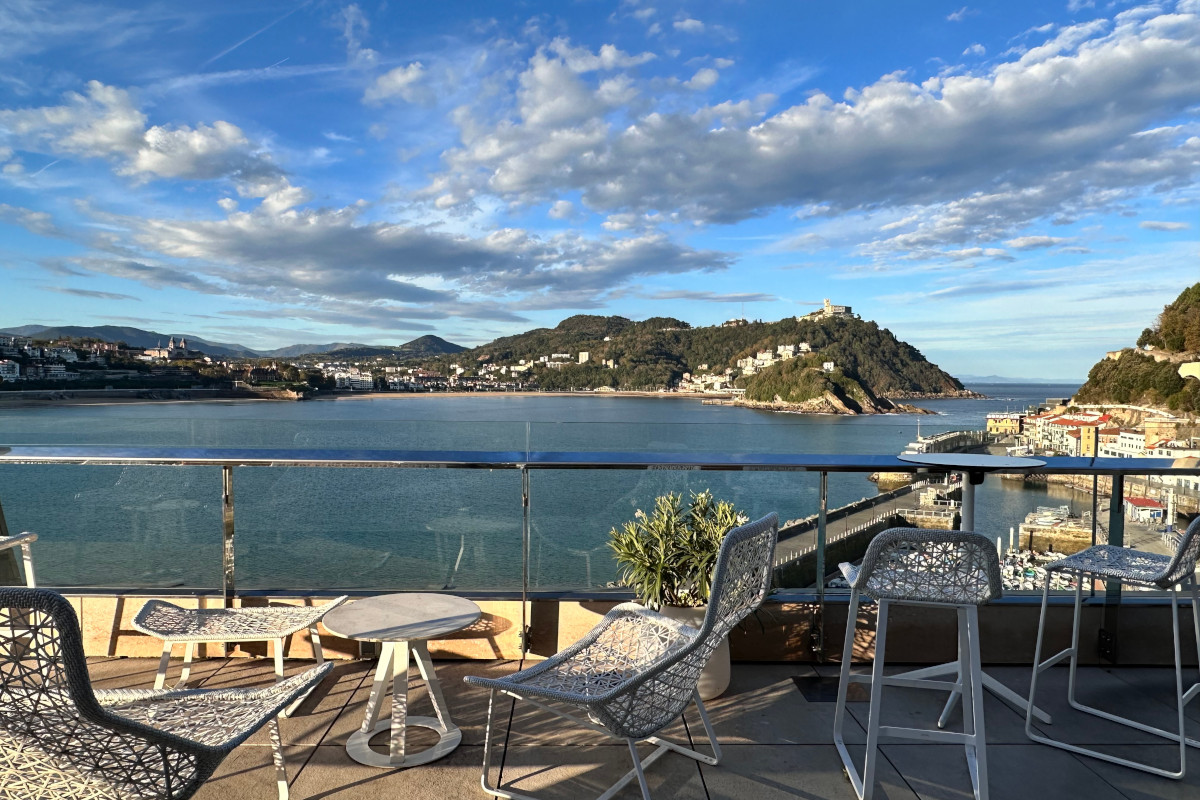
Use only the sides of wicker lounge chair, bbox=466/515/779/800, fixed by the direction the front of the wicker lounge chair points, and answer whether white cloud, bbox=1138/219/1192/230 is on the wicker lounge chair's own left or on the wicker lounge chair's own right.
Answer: on the wicker lounge chair's own right

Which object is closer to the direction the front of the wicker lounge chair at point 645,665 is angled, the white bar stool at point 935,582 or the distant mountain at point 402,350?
the distant mountain

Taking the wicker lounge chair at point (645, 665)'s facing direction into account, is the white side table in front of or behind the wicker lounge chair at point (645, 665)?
in front

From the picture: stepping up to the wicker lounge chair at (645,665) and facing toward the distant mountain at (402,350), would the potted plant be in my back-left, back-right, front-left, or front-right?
front-right

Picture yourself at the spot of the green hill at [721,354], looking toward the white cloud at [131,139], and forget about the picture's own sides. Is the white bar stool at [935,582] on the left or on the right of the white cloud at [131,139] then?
left

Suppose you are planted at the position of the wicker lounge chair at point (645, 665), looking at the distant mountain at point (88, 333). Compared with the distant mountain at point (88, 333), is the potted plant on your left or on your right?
right
